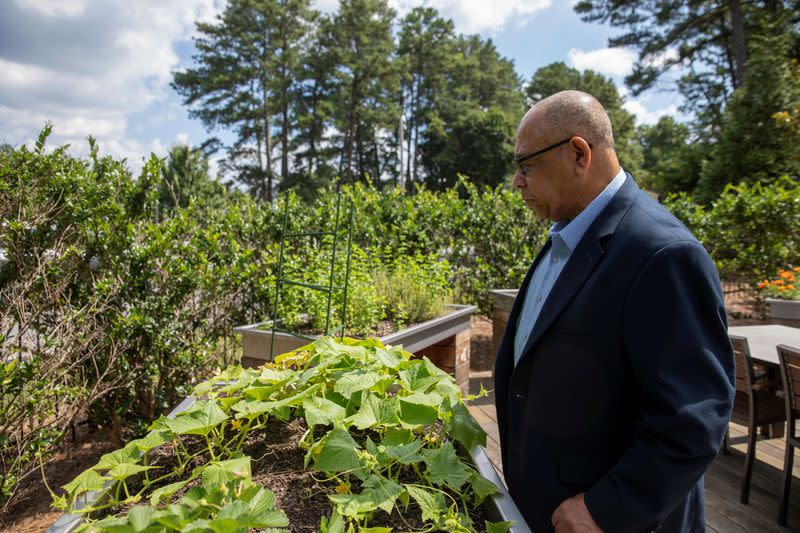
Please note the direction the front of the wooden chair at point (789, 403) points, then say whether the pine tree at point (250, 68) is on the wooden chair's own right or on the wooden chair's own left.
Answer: on the wooden chair's own left

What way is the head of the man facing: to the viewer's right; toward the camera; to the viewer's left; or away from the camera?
to the viewer's left

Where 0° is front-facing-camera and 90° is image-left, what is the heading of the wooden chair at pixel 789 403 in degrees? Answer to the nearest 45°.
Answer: approximately 225°

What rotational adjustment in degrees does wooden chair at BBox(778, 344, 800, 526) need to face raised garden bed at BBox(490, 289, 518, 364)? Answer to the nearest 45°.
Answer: approximately 90° to its left
